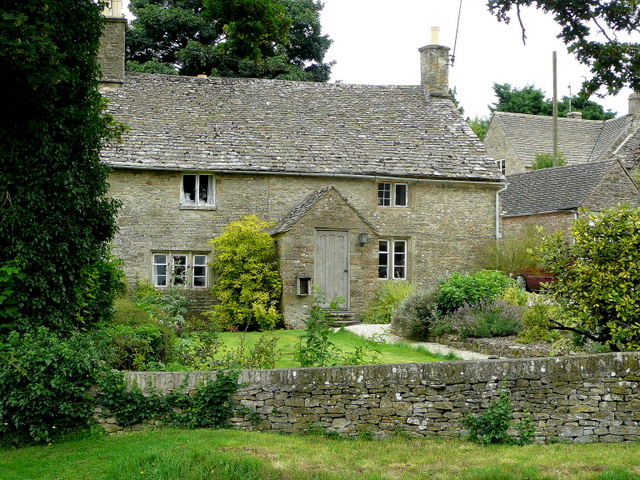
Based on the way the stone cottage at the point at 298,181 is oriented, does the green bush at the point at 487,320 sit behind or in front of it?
in front

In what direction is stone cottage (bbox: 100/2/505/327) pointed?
toward the camera

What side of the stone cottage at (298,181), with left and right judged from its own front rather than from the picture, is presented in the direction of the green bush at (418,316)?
front

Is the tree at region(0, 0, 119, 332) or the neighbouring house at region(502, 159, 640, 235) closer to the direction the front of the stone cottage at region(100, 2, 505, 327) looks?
the tree

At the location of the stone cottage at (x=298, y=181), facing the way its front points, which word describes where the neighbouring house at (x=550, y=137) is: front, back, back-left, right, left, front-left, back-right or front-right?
back-left

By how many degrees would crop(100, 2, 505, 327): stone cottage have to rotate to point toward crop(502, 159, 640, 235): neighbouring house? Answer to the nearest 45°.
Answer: approximately 135° to its left

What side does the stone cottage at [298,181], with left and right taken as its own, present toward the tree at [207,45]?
back

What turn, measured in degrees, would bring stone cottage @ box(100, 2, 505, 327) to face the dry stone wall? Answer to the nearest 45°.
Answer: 0° — it already faces it

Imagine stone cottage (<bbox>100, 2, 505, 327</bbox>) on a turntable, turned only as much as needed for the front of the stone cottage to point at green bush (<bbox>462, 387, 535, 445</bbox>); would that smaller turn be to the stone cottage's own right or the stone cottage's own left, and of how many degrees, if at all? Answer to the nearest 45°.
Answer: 0° — it already faces it

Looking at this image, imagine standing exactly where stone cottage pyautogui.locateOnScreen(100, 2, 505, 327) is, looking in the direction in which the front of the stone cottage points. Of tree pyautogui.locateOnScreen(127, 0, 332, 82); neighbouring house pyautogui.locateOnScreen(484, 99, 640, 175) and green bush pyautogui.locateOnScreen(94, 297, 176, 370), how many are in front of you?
1

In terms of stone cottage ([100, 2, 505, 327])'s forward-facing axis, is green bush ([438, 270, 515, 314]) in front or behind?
in front

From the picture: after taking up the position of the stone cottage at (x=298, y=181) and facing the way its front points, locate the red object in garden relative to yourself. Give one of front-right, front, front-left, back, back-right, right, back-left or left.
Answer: left

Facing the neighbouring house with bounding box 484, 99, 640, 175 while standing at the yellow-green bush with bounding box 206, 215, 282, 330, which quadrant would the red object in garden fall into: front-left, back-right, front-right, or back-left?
front-right

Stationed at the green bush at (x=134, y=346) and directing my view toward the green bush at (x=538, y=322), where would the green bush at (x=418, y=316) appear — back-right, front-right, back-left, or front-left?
front-left

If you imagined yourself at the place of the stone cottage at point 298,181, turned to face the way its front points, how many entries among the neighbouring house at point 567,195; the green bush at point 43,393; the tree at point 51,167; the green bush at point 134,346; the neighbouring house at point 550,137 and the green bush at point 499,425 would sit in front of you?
4

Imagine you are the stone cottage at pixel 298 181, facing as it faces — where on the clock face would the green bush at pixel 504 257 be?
The green bush is roughly at 9 o'clock from the stone cottage.

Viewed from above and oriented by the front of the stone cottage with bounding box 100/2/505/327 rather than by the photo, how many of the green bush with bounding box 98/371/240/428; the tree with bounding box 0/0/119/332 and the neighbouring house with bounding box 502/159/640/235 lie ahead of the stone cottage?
2
